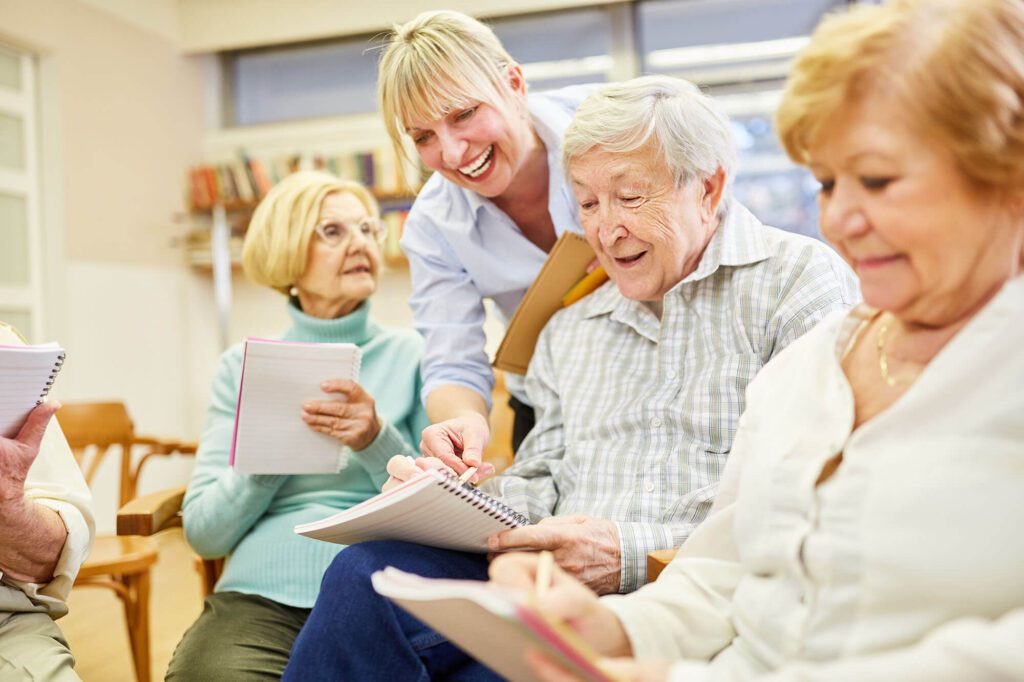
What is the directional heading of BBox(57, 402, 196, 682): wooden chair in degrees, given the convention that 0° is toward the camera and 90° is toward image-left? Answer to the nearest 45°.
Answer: approximately 315°

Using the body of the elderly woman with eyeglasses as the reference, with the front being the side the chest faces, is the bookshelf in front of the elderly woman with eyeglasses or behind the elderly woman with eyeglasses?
behind

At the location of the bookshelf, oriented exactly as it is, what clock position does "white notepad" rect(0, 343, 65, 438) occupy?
The white notepad is roughly at 12 o'clock from the bookshelf.

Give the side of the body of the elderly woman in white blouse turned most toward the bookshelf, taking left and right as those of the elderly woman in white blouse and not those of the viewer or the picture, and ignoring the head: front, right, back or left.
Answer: right

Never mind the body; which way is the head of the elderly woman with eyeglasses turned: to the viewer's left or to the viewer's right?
to the viewer's right

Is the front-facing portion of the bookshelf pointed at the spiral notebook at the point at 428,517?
yes

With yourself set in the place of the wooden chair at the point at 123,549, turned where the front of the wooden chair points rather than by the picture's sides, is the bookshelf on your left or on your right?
on your left

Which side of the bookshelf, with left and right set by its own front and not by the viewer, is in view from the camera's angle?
front

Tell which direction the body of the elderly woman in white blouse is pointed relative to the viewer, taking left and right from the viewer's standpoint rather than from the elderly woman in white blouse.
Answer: facing the viewer and to the left of the viewer

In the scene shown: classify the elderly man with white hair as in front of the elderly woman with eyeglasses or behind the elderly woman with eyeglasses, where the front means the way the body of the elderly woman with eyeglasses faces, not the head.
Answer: in front

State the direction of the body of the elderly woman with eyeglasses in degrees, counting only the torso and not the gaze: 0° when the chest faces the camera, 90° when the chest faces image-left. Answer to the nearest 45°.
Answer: approximately 315°

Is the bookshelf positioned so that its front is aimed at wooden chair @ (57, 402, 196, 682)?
yes

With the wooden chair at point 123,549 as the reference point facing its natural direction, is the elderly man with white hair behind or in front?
in front
